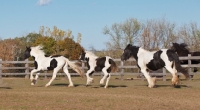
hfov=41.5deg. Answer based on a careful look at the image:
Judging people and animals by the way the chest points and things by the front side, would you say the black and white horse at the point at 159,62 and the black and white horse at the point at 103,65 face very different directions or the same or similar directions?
same or similar directions

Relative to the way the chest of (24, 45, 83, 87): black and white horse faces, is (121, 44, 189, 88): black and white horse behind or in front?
behind

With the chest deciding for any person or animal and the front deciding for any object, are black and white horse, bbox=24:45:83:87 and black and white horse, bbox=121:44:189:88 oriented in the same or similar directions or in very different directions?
same or similar directions

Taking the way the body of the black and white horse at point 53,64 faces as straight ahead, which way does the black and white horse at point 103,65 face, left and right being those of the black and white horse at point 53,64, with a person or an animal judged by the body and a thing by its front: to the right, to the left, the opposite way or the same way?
the same way

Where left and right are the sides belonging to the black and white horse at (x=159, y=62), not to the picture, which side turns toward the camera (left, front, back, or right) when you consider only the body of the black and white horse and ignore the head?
left

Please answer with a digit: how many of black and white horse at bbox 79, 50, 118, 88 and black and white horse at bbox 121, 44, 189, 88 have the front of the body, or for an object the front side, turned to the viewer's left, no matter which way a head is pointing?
2

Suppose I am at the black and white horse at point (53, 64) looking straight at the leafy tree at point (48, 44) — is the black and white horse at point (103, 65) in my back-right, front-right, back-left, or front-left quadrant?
back-right

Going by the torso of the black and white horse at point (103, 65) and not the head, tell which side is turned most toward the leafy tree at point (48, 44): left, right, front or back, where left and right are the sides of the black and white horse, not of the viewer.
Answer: right

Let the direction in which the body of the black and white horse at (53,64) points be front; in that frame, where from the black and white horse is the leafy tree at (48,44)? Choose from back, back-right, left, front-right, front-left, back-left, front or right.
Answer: right

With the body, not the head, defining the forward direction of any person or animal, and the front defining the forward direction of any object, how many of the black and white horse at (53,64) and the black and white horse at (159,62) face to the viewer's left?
2

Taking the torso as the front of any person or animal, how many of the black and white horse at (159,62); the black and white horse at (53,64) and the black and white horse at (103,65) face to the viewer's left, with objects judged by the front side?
3

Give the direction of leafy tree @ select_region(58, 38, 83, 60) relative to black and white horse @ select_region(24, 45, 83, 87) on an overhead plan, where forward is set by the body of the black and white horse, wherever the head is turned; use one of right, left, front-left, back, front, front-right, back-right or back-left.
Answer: right

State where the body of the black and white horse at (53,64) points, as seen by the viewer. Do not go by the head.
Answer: to the viewer's left

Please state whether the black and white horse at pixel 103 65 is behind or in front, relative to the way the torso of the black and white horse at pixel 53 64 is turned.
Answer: behind

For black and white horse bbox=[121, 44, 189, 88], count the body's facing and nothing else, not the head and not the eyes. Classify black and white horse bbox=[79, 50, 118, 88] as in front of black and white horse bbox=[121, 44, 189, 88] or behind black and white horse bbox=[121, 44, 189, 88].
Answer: in front

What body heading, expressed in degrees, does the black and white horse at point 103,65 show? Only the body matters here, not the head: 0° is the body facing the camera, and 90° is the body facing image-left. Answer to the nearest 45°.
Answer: approximately 90°

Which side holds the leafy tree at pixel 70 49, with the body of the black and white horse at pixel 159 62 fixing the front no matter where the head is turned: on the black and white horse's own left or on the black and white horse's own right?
on the black and white horse's own right

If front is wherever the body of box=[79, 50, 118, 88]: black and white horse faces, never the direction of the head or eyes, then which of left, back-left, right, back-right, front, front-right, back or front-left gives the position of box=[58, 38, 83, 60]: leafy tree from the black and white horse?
right
